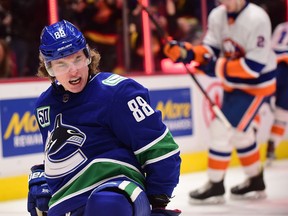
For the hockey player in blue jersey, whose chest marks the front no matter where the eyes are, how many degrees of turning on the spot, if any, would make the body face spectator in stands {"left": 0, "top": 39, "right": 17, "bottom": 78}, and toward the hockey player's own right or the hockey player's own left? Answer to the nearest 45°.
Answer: approximately 135° to the hockey player's own right

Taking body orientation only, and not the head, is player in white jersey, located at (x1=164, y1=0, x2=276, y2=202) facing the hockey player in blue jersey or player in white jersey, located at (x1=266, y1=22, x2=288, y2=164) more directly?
the hockey player in blue jersey

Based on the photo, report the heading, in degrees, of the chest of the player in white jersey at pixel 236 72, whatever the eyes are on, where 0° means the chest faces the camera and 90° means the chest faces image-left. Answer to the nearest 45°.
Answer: approximately 45°

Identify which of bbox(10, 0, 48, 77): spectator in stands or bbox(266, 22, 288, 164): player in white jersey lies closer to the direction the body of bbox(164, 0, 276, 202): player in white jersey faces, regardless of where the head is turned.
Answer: the spectator in stands

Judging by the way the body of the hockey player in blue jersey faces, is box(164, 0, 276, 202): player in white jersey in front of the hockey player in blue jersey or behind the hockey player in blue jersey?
behind

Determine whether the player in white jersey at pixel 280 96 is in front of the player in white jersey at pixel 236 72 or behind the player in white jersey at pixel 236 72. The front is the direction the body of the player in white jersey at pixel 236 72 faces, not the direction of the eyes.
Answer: behind

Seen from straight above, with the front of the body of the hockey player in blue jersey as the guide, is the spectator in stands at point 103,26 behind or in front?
behind

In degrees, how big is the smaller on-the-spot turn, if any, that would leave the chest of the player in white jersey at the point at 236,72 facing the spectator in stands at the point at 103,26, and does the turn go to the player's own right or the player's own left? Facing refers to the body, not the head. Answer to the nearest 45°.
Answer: approximately 90° to the player's own right
